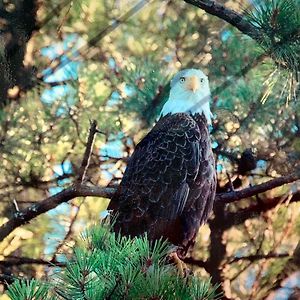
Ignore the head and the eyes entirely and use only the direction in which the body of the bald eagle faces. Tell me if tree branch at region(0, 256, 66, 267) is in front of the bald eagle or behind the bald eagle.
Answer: behind
